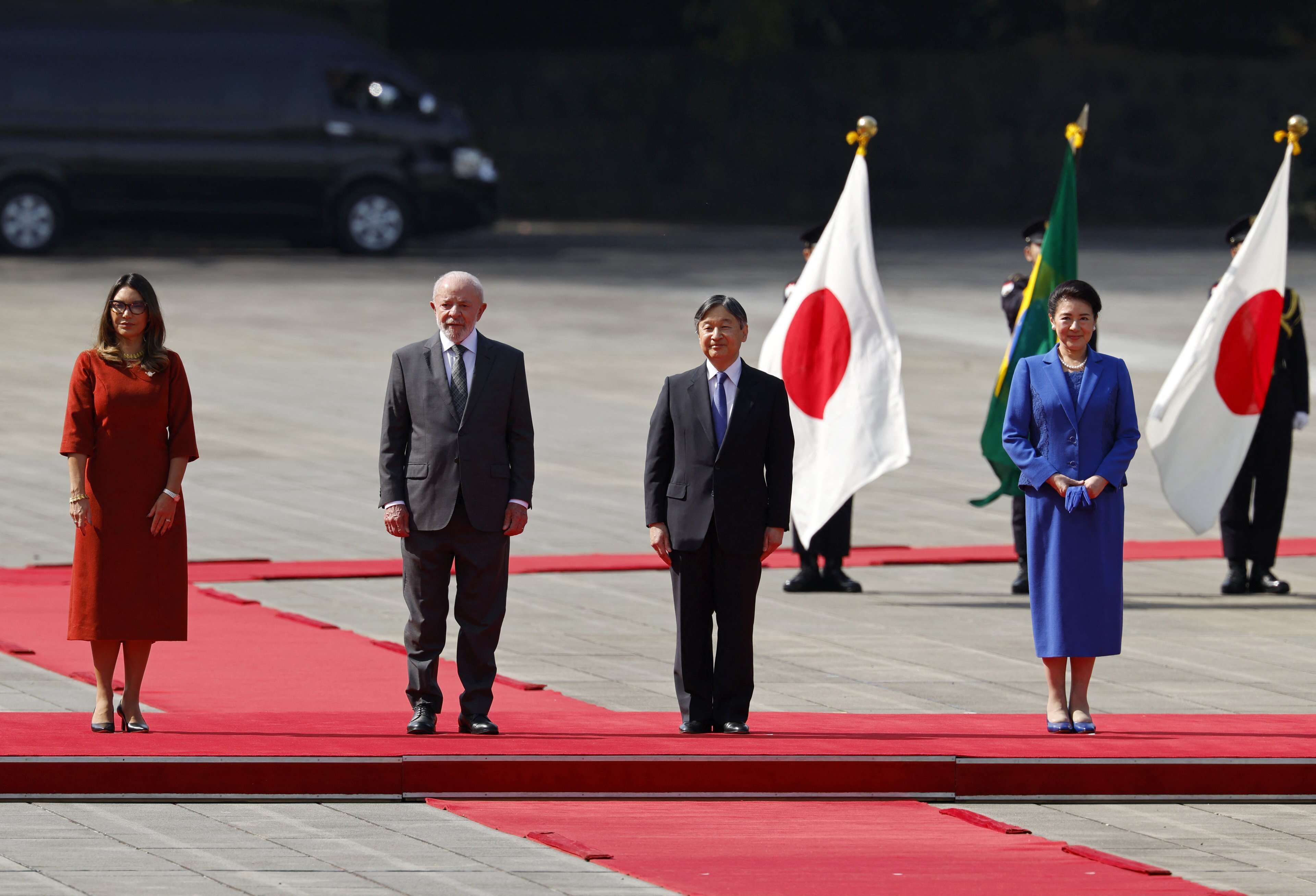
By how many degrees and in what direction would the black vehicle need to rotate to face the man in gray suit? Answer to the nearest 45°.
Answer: approximately 90° to its right

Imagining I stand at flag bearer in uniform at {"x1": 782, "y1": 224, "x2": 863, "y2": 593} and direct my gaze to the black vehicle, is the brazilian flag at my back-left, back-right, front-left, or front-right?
back-right

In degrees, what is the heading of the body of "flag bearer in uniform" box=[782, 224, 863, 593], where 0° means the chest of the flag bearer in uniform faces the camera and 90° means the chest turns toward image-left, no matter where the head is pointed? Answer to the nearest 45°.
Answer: approximately 0°

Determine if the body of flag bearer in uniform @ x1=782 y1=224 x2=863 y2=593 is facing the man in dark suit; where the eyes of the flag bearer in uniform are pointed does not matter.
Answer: yes

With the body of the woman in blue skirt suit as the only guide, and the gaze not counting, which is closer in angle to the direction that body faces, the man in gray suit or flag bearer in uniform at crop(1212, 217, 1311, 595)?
the man in gray suit

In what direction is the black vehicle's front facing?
to the viewer's right

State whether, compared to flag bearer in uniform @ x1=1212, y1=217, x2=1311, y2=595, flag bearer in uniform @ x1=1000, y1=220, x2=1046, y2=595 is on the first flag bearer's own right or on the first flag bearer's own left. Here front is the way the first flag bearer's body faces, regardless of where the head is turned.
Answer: on the first flag bearer's own right
